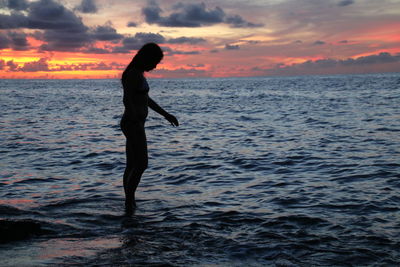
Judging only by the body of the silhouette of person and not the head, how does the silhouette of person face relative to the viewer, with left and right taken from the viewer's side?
facing to the right of the viewer
